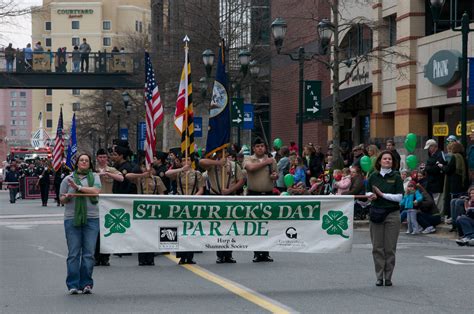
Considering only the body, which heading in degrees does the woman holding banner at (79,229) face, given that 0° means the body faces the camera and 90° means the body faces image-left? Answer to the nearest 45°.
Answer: approximately 0°

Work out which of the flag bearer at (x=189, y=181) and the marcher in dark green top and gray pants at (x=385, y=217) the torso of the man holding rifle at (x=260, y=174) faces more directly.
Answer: the marcher in dark green top and gray pants

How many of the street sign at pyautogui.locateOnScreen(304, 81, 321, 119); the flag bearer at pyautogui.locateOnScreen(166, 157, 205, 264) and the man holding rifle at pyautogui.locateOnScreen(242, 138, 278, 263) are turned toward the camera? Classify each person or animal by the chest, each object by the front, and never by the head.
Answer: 3

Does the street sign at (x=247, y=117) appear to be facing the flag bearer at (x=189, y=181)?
yes

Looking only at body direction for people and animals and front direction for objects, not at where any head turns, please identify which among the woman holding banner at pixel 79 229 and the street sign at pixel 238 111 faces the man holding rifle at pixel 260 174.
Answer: the street sign

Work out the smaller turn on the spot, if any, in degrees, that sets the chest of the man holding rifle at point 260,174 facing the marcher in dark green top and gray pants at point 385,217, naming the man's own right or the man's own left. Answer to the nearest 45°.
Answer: approximately 45° to the man's own left

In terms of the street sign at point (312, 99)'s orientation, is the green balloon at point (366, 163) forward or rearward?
forward

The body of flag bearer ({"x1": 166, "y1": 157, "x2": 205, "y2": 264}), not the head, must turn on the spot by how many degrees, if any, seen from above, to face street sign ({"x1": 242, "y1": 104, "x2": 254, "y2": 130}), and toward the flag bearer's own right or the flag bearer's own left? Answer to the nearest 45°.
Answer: approximately 180°

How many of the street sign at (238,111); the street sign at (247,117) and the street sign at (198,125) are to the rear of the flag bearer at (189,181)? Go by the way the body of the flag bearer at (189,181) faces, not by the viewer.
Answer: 3

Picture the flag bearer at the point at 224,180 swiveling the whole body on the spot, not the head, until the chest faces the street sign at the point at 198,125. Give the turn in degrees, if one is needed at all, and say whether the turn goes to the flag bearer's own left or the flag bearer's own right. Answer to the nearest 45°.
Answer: approximately 180°

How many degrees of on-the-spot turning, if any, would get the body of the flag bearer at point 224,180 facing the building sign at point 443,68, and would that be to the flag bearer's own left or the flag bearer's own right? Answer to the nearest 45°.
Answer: approximately 135° to the flag bearer's own left

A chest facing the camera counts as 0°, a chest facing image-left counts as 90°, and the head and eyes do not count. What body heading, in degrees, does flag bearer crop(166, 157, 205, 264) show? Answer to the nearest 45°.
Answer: approximately 0°
